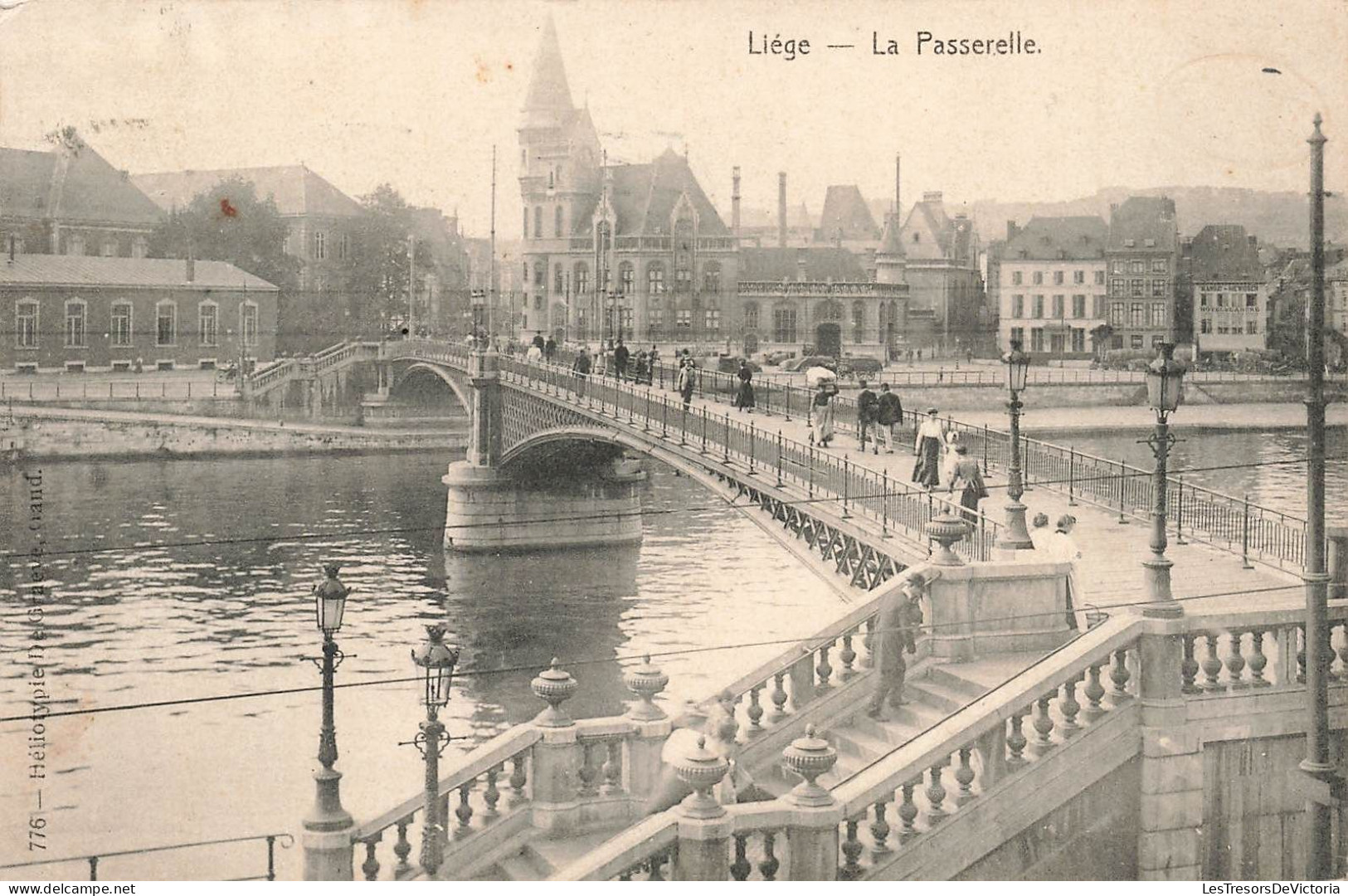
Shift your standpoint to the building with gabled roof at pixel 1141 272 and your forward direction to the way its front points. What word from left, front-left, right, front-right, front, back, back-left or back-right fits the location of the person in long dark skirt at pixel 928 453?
front

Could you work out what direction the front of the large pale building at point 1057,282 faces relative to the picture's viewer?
facing the viewer

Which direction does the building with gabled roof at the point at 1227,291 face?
toward the camera

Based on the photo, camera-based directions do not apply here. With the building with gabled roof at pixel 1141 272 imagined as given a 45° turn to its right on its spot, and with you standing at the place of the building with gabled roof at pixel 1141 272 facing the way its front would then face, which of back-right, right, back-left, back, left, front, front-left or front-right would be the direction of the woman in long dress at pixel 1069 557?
front-left

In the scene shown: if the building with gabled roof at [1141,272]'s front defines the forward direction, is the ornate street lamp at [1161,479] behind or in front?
in front

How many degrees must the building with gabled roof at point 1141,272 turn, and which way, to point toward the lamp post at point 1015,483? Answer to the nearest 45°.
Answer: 0° — it already faces it

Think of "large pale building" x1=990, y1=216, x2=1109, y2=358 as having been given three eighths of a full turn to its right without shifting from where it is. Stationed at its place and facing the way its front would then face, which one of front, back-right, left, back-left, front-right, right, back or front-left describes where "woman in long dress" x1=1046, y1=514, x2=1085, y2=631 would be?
back-left

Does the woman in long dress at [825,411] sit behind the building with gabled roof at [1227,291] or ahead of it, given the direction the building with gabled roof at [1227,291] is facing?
ahead

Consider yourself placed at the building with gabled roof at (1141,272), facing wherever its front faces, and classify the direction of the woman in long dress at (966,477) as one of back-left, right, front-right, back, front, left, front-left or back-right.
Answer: front

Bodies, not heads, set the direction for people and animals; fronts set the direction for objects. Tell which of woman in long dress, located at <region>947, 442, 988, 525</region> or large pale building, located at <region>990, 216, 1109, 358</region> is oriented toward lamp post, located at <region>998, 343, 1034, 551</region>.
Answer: the large pale building

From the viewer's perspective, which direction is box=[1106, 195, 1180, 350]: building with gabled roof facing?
toward the camera

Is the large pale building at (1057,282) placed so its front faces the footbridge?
yes

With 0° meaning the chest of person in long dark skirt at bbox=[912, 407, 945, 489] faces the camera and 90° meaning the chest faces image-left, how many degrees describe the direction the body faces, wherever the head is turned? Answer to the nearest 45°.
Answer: approximately 315°

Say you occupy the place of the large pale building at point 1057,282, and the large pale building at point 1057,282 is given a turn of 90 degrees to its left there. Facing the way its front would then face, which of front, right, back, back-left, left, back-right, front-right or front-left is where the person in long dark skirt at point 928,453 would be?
right
